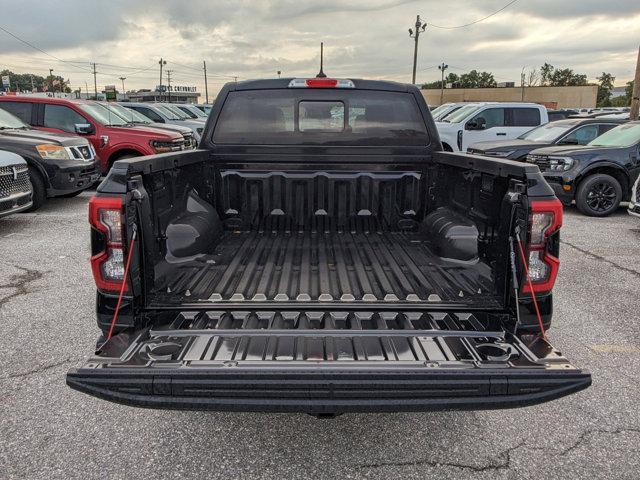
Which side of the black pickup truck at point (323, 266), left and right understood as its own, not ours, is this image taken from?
back

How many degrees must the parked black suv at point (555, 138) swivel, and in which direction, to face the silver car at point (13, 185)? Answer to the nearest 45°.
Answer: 0° — it already faces it

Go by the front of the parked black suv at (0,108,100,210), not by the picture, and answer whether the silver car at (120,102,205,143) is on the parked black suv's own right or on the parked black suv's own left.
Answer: on the parked black suv's own left

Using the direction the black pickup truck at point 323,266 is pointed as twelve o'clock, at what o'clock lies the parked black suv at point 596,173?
The parked black suv is roughly at 1 o'clock from the black pickup truck.

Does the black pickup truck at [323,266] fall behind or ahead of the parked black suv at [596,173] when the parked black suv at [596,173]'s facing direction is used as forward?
ahead

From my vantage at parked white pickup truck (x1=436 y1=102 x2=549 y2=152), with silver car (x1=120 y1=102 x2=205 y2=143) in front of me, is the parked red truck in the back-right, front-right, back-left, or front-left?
front-left

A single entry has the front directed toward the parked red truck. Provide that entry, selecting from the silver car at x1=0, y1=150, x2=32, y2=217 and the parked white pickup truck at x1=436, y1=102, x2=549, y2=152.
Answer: the parked white pickup truck

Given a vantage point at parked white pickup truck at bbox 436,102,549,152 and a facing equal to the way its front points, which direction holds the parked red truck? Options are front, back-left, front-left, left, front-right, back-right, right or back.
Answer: front

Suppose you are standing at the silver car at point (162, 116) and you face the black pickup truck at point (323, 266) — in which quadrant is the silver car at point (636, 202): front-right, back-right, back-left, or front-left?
front-left

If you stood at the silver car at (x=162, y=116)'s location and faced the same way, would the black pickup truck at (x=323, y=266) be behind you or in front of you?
in front

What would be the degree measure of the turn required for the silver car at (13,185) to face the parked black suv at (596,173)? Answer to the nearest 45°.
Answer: approximately 45° to its left

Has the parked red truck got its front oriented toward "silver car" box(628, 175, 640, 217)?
yes

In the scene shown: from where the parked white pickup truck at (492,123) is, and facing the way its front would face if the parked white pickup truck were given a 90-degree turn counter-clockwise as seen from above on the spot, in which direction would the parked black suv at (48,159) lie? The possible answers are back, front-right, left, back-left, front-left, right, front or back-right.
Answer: right

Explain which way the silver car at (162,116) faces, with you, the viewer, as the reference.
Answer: facing the viewer and to the right of the viewer

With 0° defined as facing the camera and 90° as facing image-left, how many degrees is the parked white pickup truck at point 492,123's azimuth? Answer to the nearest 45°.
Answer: approximately 45°

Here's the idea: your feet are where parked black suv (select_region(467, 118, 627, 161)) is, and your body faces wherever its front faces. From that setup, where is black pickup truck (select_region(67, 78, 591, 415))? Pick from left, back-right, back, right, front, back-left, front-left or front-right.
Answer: front-left

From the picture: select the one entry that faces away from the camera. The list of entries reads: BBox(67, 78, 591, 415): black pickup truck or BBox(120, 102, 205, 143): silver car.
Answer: the black pickup truck

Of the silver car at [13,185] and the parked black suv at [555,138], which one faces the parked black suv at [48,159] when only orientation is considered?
the parked black suv at [555,138]

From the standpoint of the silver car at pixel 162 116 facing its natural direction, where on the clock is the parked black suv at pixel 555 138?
The parked black suv is roughly at 12 o'clock from the silver car.
